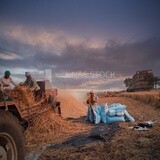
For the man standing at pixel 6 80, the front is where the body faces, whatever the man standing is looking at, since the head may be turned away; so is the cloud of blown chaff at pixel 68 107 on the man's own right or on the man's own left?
on the man's own left

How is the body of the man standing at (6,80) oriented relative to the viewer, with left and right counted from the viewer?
facing the viewer and to the right of the viewer

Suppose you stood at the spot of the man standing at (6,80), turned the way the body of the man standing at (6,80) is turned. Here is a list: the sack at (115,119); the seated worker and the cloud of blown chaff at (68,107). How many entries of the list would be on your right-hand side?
0

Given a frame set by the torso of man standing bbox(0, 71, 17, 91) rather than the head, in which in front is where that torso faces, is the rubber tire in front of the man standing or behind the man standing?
in front
